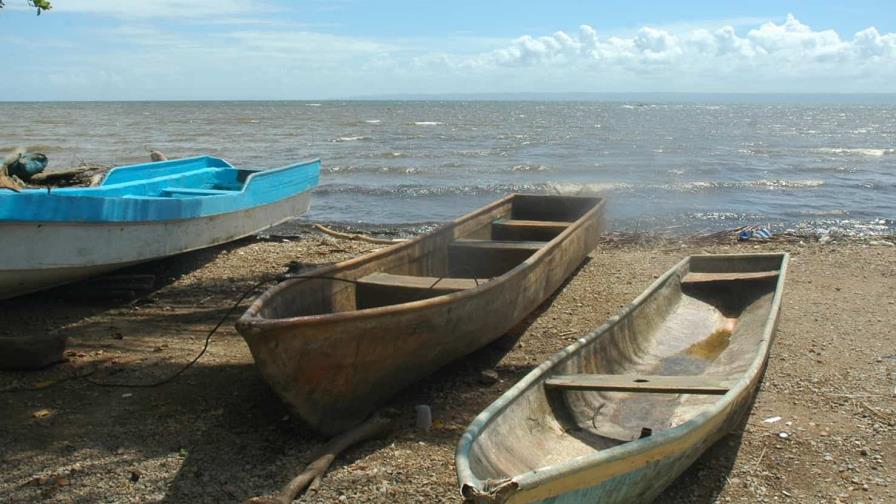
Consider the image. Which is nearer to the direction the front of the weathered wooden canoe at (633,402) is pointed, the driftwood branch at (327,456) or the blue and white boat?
the driftwood branch

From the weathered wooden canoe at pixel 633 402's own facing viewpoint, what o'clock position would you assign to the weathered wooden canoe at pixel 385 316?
the weathered wooden canoe at pixel 385 316 is roughly at 4 o'clock from the weathered wooden canoe at pixel 633 402.

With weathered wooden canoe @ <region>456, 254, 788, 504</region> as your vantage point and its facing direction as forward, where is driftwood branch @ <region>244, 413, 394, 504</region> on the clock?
The driftwood branch is roughly at 1 o'clock from the weathered wooden canoe.

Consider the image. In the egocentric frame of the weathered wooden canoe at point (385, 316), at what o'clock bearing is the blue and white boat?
The blue and white boat is roughly at 3 o'clock from the weathered wooden canoe.

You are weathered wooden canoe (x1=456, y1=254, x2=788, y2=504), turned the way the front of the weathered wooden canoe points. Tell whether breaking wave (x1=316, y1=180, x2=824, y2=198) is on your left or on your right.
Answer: on your right

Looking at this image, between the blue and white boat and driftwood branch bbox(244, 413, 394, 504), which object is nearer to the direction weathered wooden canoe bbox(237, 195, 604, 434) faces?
the driftwood branch

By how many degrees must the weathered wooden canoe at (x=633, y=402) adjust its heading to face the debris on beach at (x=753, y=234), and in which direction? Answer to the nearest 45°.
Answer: approximately 135° to its right

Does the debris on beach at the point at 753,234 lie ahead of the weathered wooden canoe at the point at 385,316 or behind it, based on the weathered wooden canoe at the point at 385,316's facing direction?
behind

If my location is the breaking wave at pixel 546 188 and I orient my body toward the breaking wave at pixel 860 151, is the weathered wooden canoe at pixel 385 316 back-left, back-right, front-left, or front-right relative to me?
back-right

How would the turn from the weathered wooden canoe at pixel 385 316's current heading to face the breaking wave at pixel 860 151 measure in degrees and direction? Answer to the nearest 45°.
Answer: approximately 180°

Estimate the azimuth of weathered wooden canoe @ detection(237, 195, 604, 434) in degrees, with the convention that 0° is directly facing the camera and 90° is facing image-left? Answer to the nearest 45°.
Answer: approximately 45°

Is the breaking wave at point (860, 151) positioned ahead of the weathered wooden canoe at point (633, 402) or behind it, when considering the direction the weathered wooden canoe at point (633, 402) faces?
behind
